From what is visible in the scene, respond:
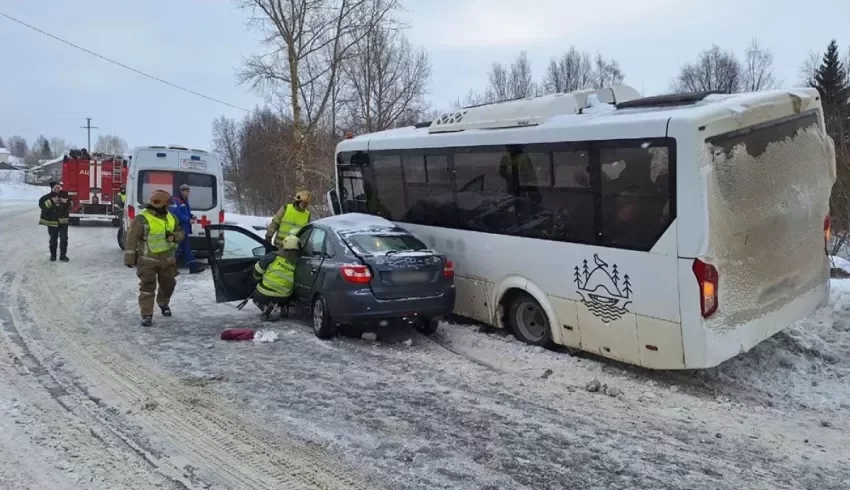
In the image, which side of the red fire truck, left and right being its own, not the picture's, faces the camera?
back

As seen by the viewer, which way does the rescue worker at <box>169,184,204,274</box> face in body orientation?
to the viewer's right

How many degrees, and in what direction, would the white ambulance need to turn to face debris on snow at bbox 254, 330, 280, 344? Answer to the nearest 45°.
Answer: approximately 180°

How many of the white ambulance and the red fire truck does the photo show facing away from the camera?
2

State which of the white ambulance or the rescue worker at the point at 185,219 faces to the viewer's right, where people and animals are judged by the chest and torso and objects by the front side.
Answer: the rescue worker

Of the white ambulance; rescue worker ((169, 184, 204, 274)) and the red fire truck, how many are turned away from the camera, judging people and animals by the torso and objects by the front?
2

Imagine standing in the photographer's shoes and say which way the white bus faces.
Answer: facing away from the viewer and to the left of the viewer

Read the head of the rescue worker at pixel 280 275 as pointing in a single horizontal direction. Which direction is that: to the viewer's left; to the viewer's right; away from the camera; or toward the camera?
away from the camera

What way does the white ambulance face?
away from the camera
